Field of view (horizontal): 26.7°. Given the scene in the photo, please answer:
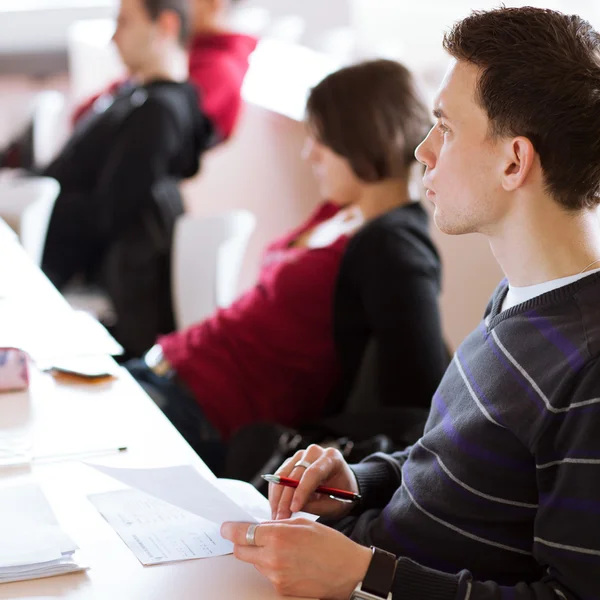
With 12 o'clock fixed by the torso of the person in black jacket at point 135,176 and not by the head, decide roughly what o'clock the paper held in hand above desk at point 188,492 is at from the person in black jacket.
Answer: The paper held in hand above desk is roughly at 9 o'clock from the person in black jacket.

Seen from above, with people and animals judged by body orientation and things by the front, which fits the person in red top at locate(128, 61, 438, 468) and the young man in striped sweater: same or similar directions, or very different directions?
same or similar directions

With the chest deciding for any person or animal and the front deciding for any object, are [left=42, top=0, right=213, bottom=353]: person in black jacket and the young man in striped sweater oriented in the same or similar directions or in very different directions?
same or similar directions

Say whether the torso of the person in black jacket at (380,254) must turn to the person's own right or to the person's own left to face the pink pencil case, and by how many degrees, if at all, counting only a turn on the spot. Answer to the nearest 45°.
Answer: approximately 45° to the person's own left

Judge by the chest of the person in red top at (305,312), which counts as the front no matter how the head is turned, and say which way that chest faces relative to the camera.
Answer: to the viewer's left

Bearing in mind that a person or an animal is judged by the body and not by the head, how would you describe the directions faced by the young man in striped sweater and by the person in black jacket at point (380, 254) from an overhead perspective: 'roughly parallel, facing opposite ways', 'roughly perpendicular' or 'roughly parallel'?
roughly parallel

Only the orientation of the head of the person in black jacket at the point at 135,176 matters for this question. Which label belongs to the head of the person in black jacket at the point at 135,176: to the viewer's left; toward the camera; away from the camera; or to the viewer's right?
to the viewer's left

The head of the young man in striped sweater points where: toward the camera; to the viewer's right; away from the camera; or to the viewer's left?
to the viewer's left

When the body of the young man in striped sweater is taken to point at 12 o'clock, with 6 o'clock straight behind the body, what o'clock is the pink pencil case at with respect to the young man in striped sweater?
The pink pencil case is roughly at 1 o'clock from the young man in striped sweater.

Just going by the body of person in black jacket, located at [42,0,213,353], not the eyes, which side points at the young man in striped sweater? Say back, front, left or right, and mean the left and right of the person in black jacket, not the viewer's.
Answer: left

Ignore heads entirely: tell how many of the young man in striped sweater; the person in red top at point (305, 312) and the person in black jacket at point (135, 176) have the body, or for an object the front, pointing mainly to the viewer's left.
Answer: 3

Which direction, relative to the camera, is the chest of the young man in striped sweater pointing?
to the viewer's left

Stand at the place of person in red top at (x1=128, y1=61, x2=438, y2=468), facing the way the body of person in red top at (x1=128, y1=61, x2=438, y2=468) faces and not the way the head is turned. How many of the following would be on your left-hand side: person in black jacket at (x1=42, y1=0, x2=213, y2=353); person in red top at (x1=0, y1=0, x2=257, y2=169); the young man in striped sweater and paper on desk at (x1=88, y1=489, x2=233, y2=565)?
2
